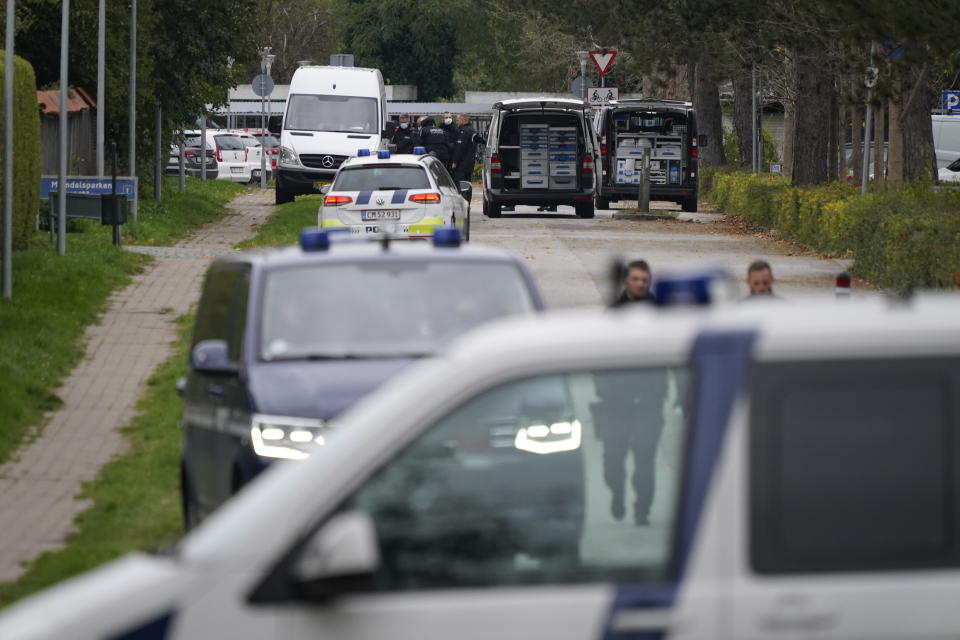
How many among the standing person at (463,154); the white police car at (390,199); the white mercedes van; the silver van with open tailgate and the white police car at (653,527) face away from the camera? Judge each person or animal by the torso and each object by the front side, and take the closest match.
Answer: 2

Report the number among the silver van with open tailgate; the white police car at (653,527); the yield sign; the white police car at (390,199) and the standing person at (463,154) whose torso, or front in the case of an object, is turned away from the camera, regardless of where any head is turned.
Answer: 2

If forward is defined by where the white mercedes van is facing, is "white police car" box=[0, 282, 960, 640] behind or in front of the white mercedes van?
in front

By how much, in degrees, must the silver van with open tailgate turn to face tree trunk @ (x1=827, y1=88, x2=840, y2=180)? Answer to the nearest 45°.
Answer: approximately 45° to its right

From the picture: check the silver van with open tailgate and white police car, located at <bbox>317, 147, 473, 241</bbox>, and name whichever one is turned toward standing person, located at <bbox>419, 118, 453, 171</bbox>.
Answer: the white police car

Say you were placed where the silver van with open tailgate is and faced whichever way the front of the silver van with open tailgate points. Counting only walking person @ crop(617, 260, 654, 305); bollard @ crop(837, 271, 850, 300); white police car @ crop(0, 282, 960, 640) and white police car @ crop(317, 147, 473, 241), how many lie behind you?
4

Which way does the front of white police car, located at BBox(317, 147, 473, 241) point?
away from the camera

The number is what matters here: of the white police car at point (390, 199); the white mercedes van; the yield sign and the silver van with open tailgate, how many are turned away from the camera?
2

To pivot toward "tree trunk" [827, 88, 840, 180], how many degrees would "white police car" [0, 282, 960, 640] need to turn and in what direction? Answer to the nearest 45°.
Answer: approximately 90° to its right

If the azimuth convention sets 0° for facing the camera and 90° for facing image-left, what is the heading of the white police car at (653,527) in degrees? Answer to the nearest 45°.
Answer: approximately 90°

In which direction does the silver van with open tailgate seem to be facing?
away from the camera

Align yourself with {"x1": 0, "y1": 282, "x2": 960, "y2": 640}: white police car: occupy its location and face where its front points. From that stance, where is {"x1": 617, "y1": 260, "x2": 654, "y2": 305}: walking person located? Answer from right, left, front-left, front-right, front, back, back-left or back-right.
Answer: right

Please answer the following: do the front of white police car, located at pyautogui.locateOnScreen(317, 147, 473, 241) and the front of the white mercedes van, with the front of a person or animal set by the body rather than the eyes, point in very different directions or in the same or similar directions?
very different directions

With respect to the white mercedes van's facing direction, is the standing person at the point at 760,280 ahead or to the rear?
ahead
